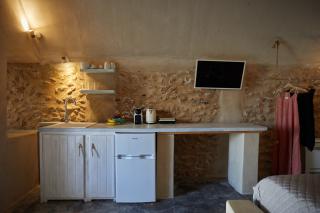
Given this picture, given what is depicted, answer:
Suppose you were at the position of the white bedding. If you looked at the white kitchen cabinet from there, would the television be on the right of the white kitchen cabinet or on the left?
right

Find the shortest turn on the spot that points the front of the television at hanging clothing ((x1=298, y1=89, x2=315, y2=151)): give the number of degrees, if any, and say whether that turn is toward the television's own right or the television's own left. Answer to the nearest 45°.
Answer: approximately 90° to the television's own left

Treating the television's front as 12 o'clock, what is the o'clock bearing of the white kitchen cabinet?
The white kitchen cabinet is roughly at 2 o'clock from the television.

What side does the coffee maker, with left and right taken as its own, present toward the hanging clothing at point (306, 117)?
left

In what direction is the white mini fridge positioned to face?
toward the camera

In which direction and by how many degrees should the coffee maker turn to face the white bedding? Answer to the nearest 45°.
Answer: approximately 45° to its left

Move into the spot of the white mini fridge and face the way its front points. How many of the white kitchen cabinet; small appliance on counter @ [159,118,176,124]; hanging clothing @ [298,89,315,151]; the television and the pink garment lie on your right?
1

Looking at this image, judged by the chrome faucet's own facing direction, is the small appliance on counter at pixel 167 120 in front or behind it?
in front

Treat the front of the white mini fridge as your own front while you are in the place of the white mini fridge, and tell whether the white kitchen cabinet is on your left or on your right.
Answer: on your right

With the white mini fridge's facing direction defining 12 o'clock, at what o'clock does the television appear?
The television is roughly at 8 o'clock from the white mini fridge.

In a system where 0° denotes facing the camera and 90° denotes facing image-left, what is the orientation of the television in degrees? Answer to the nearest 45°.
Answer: approximately 0°

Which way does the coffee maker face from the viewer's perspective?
toward the camera
